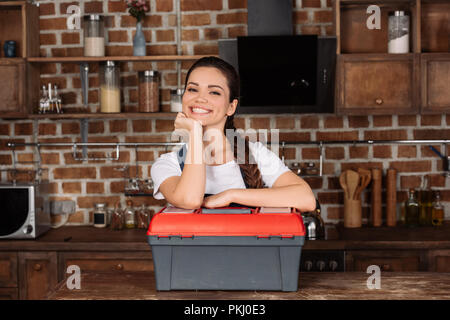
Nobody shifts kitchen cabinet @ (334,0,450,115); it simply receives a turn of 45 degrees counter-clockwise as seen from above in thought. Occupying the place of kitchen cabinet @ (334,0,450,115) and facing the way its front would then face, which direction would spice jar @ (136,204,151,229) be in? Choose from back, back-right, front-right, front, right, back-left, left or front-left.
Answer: back-right

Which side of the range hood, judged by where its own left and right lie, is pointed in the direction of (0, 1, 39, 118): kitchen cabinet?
right

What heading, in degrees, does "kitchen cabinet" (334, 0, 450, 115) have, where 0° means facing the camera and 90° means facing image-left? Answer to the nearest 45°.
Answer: approximately 0°

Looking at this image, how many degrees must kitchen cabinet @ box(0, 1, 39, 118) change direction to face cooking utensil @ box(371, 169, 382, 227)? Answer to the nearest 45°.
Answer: approximately 90° to its left

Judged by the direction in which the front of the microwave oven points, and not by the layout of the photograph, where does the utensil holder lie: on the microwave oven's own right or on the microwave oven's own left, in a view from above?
on the microwave oven's own left
